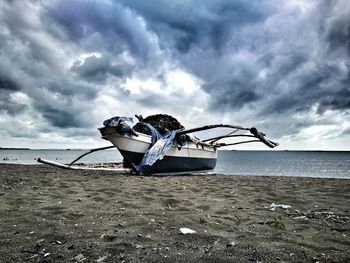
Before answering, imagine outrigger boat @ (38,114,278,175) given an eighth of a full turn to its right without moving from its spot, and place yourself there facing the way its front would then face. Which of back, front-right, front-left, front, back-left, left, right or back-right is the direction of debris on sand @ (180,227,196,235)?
left

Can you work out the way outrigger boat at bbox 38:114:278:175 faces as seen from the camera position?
facing the viewer and to the left of the viewer
